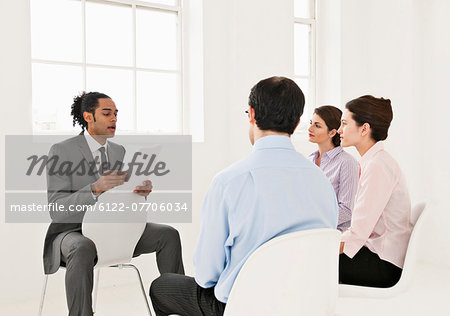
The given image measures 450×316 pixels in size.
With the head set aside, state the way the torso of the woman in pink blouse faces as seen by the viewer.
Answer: to the viewer's left

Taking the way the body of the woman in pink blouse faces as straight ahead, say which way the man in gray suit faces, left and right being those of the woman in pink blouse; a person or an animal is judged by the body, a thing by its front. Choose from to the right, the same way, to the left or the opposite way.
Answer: the opposite way

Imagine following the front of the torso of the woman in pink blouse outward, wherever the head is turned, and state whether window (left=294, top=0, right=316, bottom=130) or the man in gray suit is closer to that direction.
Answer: the man in gray suit

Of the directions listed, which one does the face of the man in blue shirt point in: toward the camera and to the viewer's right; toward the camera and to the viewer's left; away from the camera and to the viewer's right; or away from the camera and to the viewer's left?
away from the camera and to the viewer's left

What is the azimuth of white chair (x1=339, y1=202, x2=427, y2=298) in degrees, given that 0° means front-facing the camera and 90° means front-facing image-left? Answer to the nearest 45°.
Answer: approximately 90°

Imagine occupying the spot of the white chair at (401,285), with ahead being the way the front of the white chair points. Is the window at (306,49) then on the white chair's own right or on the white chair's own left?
on the white chair's own right

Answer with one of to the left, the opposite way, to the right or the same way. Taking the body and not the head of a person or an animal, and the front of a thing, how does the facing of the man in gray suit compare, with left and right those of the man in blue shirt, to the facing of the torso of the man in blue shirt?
the opposite way

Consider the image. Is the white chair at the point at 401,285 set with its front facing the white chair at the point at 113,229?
yes

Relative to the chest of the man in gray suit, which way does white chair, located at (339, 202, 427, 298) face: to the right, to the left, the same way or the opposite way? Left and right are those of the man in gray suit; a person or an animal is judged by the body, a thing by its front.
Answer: the opposite way
